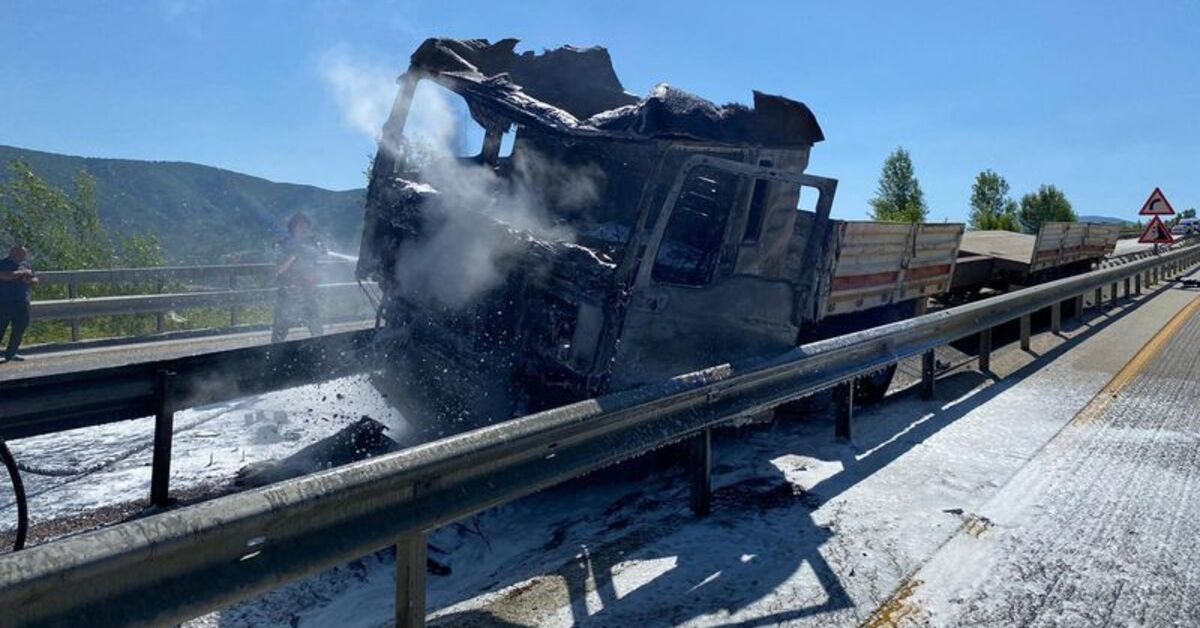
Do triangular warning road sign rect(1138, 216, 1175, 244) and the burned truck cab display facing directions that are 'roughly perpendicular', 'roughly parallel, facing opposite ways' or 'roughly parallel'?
roughly parallel

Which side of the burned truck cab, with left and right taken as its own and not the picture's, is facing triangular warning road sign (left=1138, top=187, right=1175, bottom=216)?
back

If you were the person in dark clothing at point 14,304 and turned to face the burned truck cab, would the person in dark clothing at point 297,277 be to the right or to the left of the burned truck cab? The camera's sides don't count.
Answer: left

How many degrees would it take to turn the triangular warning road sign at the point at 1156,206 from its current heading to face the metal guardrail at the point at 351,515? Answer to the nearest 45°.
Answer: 0° — it already faces it

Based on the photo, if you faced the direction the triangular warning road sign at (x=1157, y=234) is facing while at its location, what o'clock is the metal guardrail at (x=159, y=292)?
The metal guardrail is roughly at 1 o'clock from the triangular warning road sign.

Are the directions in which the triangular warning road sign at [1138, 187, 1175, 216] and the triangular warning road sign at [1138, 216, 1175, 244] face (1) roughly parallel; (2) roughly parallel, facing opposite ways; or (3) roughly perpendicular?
roughly parallel

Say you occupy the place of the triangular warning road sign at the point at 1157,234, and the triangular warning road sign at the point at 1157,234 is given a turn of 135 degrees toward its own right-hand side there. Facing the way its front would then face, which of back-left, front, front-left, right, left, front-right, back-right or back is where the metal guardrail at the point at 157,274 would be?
left

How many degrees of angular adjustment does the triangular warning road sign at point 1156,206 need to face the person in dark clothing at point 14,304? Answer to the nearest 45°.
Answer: approximately 45° to its right

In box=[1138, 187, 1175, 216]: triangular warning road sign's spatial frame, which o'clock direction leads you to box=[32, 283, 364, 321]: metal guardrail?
The metal guardrail is roughly at 1 o'clock from the triangular warning road sign.

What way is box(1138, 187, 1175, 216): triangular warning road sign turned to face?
toward the camera

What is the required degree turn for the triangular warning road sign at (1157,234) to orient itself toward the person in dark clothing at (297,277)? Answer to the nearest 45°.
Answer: approximately 45° to its right

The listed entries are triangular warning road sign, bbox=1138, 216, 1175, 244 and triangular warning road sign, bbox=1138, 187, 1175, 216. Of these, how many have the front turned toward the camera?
2

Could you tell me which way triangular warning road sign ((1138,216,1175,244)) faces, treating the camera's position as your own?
facing the viewer

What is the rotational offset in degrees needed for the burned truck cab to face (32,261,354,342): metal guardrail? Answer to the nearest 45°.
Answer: approximately 90° to its right

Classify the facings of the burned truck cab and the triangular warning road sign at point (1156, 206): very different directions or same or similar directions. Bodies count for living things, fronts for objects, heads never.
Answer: same or similar directions
